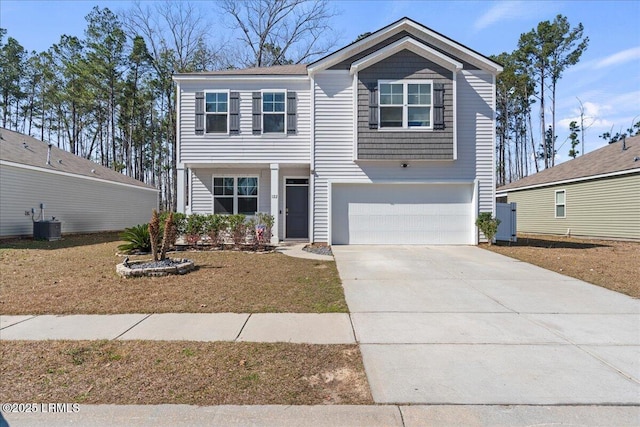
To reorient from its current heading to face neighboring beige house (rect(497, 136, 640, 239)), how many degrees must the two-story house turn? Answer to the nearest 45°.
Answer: approximately 135° to its left

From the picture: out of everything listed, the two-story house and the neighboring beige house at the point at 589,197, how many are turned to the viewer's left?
0

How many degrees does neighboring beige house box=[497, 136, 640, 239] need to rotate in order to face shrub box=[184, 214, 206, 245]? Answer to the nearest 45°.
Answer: approximately 90° to its right

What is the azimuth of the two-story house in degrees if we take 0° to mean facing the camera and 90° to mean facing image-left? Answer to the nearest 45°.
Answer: approximately 0°

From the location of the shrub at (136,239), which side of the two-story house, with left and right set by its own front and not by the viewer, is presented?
right

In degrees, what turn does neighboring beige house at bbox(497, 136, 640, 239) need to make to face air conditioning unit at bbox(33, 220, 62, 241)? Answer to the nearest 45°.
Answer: approximately 90° to its right

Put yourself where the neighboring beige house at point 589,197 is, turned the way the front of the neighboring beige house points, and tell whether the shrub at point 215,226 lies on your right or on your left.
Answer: on your right

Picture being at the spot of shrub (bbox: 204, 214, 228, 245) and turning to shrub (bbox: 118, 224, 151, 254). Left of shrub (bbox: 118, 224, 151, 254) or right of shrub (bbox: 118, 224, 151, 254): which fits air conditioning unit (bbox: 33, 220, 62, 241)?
right

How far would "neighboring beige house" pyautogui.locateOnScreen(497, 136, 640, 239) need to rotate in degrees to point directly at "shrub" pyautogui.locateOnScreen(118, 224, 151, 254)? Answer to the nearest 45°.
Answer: approximately 90° to its right
